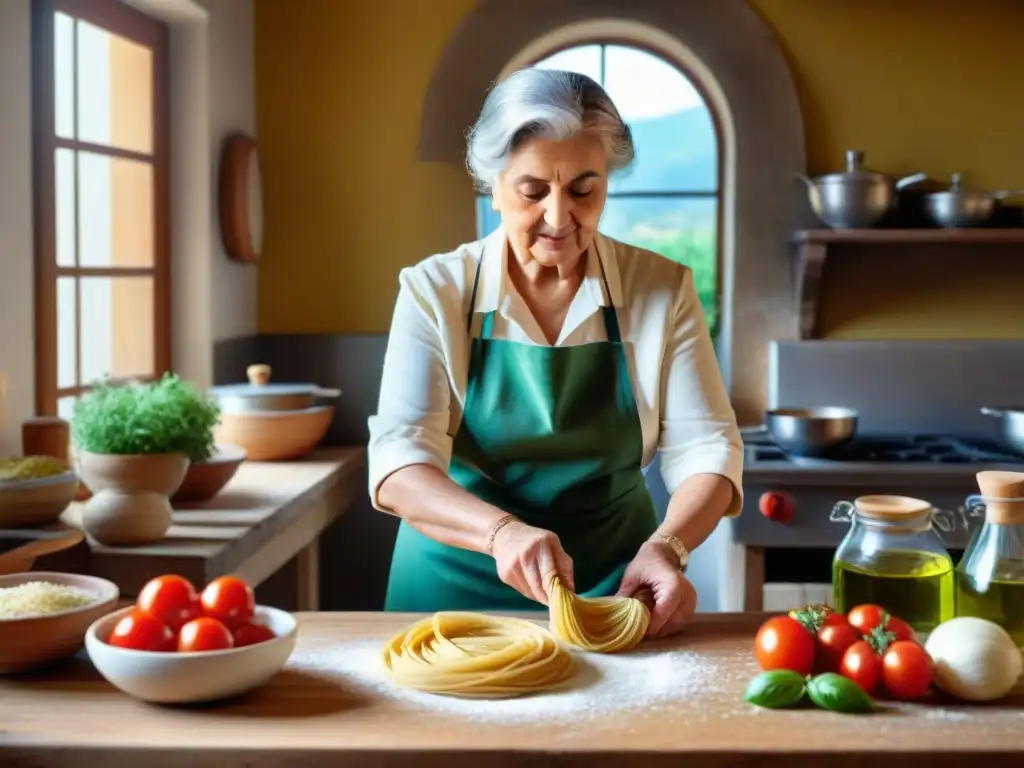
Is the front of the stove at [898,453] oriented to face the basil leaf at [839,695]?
yes

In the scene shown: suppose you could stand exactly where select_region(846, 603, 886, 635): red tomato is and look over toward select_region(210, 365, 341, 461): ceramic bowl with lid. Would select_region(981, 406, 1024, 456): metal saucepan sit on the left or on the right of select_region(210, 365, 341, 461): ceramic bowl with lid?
right

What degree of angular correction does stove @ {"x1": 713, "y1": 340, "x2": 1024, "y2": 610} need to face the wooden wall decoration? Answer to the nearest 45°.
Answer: approximately 90° to its right

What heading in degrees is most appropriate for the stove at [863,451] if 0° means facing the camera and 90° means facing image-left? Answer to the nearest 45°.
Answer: approximately 0°

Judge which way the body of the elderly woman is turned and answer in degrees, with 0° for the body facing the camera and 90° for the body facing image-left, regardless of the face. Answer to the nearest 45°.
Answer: approximately 0°

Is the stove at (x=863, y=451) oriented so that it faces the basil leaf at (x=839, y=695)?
yes

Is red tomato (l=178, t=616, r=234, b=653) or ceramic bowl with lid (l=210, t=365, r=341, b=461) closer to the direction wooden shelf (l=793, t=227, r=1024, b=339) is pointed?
the red tomato

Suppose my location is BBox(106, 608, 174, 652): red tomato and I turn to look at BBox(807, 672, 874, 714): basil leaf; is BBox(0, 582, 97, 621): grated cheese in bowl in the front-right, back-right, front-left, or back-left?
back-left

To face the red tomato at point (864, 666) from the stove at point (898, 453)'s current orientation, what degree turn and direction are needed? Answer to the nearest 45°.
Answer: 0° — it already faces it
